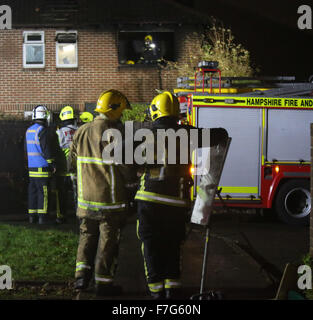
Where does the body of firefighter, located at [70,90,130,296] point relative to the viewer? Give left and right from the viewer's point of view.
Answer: facing away from the viewer and to the right of the viewer

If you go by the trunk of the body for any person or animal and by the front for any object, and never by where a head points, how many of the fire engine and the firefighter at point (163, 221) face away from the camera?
1

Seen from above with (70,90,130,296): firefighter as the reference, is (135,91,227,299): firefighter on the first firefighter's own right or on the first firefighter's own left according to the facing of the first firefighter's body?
on the first firefighter's own right

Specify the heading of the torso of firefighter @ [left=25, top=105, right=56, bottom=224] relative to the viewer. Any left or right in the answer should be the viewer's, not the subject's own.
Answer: facing away from the viewer and to the right of the viewer

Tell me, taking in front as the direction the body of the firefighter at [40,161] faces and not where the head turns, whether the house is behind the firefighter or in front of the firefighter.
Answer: in front

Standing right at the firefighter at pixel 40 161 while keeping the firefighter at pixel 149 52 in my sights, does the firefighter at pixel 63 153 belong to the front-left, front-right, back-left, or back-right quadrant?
front-right

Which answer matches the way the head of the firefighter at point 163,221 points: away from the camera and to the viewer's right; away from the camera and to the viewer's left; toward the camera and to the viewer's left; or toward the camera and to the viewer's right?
away from the camera and to the viewer's left

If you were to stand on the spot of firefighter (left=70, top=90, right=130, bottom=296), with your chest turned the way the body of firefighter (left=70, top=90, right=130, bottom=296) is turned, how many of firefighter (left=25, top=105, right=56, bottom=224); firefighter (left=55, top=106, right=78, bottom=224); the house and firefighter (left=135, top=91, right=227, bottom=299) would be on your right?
1

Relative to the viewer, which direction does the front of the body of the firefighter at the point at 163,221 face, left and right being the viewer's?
facing away from the viewer

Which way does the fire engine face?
to the viewer's right
